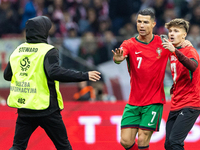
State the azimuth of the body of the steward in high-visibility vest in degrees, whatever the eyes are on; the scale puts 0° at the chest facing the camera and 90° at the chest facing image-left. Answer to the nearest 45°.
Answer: approximately 225°
